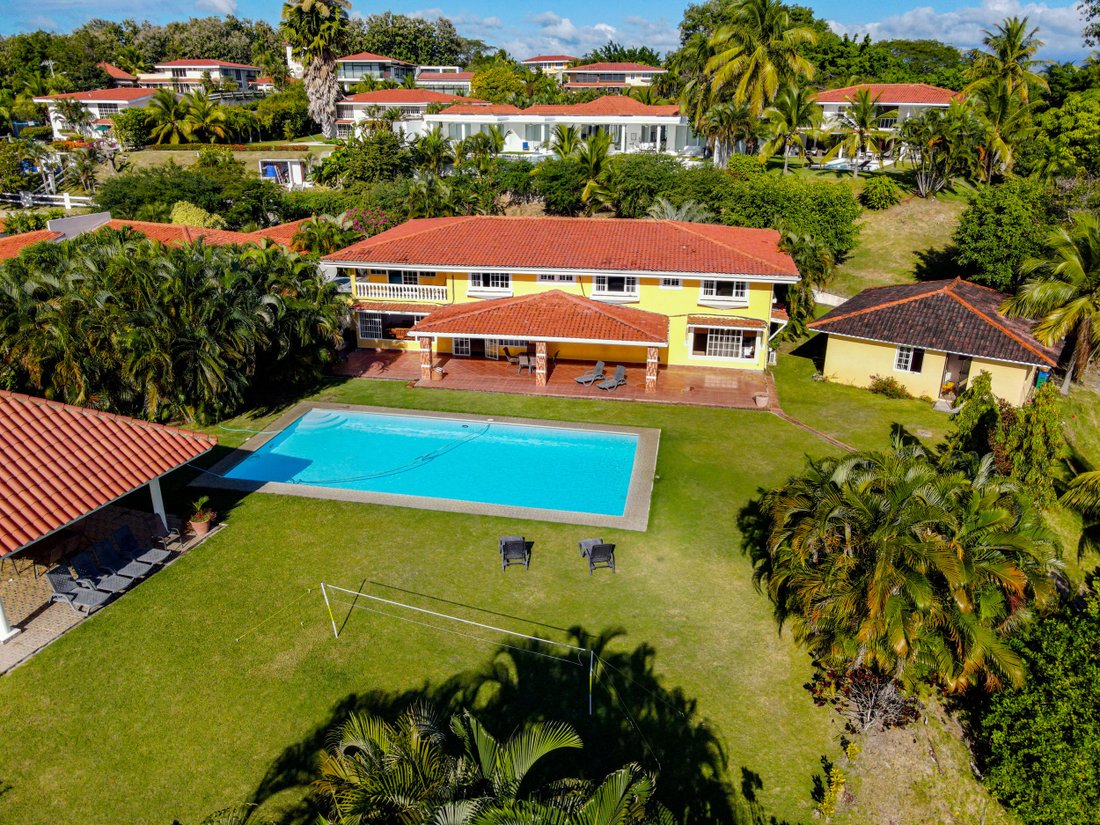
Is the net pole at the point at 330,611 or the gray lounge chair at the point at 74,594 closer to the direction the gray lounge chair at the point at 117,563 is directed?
the net pole

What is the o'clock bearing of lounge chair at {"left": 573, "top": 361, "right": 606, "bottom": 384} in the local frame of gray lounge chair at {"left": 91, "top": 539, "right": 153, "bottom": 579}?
The lounge chair is roughly at 10 o'clock from the gray lounge chair.

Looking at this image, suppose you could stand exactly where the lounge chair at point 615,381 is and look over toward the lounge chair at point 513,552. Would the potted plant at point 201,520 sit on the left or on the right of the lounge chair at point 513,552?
right

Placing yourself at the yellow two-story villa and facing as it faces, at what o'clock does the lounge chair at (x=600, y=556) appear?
The lounge chair is roughly at 12 o'clock from the yellow two-story villa.

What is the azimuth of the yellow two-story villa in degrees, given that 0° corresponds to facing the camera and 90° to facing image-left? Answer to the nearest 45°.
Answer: approximately 0°

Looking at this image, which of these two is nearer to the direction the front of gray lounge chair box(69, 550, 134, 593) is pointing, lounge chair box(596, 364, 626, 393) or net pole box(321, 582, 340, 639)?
the net pole

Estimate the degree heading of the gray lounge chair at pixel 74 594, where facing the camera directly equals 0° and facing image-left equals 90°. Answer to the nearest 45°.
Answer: approximately 315°

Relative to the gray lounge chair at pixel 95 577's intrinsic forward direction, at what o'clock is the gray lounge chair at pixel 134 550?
the gray lounge chair at pixel 134 550 is roughly at 9 o'clock from the gray lounge chair at pixel 95 577.

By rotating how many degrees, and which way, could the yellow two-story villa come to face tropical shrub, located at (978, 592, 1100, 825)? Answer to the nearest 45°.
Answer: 0° — it already faces it

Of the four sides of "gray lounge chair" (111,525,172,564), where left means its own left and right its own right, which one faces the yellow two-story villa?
left

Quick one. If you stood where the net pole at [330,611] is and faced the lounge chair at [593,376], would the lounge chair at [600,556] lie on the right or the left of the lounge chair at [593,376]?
right

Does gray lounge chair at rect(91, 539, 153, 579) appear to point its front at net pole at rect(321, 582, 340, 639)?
yes
